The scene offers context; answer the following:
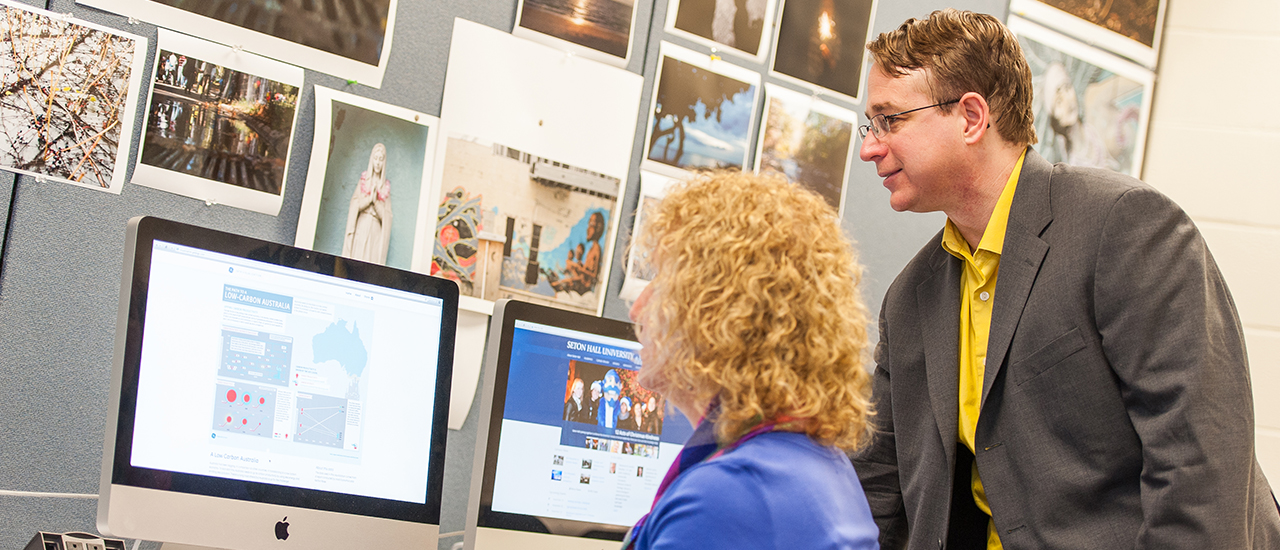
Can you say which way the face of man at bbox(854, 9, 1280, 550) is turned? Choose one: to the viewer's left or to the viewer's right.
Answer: to the viewer's left

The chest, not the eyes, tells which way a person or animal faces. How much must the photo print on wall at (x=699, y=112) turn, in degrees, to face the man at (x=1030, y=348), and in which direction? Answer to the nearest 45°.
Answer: approximately 45° to its left

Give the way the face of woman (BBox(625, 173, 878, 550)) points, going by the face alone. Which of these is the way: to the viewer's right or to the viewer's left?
to the viewer's left
